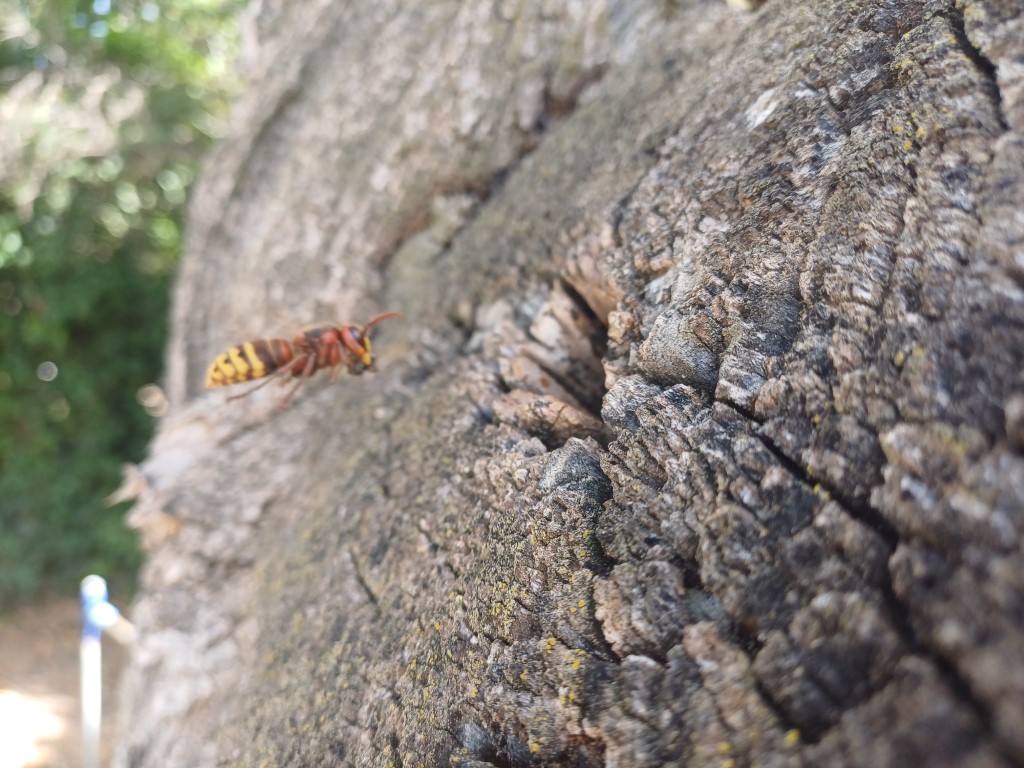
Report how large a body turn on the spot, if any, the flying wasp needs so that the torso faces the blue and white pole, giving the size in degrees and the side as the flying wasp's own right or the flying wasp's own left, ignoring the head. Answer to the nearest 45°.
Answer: approximately 135° to the flying wasp's own left

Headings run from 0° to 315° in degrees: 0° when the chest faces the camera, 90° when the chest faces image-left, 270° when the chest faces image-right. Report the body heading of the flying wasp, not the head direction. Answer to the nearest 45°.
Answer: approximately 270°
